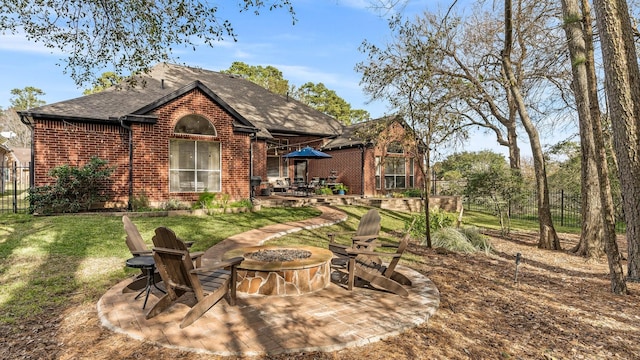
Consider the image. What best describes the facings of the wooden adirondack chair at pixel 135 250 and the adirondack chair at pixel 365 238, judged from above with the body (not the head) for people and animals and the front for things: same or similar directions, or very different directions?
very different directions

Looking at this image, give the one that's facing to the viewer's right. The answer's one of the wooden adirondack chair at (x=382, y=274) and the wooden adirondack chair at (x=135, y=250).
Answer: the wooden adirondack chair at (x=135, y=250)

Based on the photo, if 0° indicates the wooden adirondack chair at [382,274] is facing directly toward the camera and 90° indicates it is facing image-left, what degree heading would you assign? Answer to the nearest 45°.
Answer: approximately 90°

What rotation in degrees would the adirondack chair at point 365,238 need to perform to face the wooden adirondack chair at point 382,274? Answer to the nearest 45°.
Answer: approximately 45° to its left

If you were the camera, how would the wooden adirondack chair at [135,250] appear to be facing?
facing to the right of the viewer

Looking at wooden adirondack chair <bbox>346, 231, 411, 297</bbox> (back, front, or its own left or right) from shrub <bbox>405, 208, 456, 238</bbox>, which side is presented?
right

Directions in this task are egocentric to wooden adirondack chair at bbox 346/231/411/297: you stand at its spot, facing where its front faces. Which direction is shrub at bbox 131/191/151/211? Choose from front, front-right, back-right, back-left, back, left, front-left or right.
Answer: front-right

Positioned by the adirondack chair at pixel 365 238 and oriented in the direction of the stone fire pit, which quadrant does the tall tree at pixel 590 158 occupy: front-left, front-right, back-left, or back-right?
back-left

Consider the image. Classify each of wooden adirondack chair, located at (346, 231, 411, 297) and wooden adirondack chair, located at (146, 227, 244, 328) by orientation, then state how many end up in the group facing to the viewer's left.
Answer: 1

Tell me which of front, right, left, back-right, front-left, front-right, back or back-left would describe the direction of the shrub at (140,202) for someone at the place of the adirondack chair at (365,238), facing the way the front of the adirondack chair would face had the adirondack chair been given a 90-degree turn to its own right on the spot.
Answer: front

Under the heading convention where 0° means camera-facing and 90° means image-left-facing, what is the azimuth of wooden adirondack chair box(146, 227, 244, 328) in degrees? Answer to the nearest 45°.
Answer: approximately 225°
